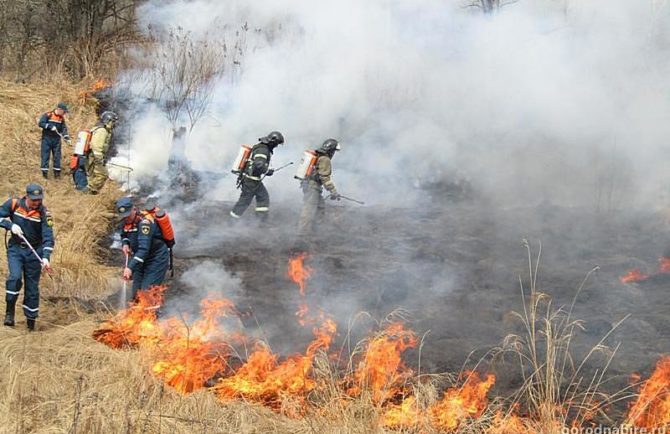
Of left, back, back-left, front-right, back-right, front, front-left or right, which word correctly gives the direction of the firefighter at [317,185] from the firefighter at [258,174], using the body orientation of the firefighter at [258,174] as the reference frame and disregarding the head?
front

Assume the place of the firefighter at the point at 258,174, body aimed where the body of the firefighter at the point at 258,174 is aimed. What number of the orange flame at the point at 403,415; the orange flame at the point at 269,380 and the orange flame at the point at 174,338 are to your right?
3

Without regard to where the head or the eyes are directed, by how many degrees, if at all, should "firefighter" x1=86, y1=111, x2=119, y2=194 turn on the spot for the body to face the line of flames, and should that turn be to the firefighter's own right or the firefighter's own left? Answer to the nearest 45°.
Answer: approximately 90° to the firefighter's own right

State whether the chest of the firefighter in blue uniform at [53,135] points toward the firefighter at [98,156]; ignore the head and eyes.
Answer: yes

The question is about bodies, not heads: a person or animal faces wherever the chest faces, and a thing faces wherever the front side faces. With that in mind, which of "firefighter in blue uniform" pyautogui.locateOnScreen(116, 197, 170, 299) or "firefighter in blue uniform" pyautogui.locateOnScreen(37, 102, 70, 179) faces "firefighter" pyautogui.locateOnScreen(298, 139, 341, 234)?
"firefighter in blue uniform" pyautogui.locateOnScreen(37, 102, 70, 179)

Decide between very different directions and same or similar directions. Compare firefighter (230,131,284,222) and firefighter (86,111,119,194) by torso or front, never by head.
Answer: same or similar directions

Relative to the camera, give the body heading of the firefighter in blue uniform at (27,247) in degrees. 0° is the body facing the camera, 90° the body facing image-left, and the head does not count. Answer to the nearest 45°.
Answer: approximately 0°

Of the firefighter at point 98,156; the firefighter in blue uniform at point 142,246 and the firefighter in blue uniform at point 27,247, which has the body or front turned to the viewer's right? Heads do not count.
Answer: the firefighter

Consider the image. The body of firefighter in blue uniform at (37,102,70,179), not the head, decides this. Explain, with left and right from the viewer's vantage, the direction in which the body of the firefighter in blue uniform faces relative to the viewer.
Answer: facing the viewer and to the right of the viewer

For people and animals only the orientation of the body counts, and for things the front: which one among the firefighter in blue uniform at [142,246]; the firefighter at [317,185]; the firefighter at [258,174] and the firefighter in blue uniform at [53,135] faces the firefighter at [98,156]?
the firefighter in blue uniform at [53,135]

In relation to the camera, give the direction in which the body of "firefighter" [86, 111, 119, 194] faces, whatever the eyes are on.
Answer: to the viewer's right

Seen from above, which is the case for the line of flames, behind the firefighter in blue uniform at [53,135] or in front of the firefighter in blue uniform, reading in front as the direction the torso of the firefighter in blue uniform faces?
in front

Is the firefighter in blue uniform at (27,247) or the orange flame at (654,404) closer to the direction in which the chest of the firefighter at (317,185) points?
the orange flame

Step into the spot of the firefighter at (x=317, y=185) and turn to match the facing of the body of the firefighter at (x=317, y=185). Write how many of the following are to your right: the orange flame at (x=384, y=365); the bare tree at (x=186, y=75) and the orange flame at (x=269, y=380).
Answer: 2

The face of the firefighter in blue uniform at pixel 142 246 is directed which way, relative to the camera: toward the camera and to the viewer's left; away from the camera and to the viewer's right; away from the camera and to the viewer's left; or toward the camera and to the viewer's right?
toward the camera and to the viewer's left
